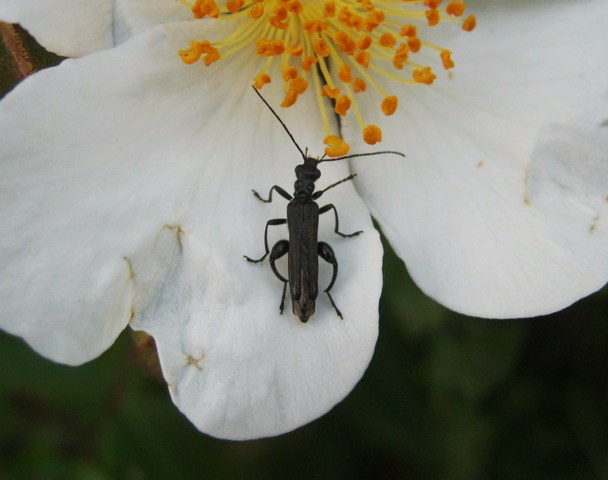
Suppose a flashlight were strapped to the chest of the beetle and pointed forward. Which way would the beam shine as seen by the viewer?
away from the camera
